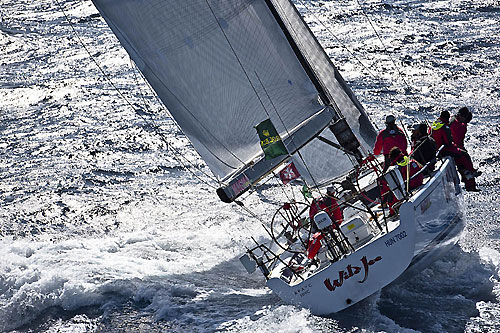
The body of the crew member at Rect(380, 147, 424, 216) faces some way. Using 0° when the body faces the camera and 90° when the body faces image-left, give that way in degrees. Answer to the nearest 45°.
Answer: approximately 90°

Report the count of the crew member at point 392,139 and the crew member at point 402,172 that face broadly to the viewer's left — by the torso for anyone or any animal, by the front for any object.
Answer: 1
